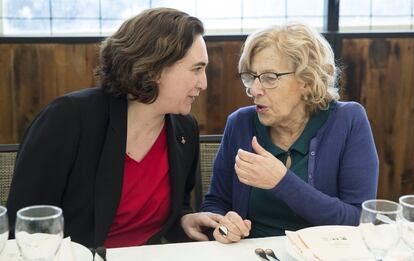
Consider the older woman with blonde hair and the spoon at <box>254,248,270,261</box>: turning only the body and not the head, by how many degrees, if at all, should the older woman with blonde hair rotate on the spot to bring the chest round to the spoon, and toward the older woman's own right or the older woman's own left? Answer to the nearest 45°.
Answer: approximately 45° to the older woman's own left

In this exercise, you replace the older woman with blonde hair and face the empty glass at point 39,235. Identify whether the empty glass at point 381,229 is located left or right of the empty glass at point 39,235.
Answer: left

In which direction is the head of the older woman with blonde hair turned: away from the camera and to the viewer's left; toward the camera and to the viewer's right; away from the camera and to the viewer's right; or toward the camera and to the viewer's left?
toward the camera and to the viewer's left

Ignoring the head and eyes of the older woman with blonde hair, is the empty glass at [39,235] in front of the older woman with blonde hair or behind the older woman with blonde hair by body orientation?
in front

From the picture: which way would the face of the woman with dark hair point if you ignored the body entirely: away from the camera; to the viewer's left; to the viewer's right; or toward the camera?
to the viewer's right

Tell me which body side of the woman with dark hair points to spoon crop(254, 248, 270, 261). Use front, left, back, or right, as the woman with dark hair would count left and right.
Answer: front

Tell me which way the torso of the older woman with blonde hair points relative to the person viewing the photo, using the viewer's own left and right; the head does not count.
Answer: facing the viewer and to the left of the viewer

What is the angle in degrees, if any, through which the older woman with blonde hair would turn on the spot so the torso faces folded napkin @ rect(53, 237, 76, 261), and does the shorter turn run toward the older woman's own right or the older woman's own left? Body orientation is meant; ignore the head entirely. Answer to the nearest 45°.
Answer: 0° — they already face it

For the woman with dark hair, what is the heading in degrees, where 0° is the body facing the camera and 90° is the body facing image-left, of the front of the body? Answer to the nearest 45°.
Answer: approximately 315°

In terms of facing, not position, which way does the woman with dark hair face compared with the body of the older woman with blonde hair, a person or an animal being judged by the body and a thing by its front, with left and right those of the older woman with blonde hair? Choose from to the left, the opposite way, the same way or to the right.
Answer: to the left

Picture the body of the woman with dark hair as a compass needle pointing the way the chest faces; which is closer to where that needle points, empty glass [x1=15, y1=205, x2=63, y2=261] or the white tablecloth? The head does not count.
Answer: the white tablecloth

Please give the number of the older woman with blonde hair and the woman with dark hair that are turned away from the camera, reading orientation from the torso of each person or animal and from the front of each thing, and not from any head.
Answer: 0

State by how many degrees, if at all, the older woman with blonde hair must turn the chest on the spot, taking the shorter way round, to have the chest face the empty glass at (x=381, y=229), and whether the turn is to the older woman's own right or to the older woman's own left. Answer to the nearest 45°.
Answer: approximately 45° to the older woman's own left

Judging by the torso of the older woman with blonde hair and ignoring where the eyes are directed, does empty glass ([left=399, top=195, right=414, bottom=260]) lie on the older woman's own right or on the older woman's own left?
on the older woman's own left

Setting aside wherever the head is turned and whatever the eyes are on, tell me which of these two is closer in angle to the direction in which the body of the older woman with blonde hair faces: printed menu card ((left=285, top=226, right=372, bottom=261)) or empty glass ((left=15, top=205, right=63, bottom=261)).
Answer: the empty glass

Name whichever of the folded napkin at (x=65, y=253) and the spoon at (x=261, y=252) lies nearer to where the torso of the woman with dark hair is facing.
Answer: the spoon
